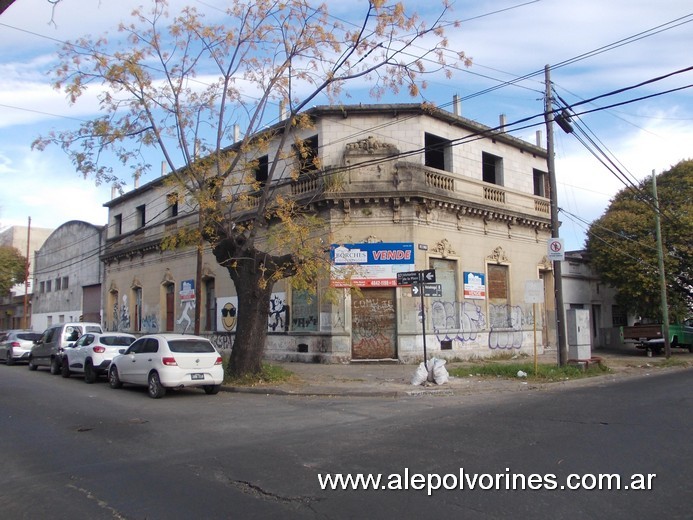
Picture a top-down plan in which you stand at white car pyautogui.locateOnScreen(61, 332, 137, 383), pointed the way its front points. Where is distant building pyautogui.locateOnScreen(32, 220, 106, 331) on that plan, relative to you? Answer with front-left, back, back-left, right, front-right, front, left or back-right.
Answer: front-right

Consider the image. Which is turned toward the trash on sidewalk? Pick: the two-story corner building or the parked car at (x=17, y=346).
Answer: the two-story corner building

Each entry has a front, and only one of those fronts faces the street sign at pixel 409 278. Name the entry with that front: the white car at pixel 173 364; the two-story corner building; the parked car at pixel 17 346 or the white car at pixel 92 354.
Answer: the two-story corner building

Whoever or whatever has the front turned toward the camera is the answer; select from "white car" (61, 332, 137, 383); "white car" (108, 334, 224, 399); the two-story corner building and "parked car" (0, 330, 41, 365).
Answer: the two-story corner building

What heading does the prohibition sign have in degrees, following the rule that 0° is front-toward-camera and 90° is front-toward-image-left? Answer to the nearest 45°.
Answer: approximately 0°

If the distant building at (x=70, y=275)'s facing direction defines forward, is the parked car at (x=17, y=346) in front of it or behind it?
in front

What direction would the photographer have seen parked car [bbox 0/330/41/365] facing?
facing away from the viewer and to the left of the viewer

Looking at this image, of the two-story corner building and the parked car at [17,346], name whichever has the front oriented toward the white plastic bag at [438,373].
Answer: the two-story corner building

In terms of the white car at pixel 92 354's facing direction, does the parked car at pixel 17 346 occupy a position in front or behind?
in front

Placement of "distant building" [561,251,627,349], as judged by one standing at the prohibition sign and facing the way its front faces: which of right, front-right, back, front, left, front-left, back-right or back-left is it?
back

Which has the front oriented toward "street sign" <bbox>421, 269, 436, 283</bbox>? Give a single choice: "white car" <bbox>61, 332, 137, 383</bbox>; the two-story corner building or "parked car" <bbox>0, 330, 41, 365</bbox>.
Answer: the two-story corner building

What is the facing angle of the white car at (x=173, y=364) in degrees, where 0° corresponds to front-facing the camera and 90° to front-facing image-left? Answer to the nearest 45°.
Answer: approximately 135°

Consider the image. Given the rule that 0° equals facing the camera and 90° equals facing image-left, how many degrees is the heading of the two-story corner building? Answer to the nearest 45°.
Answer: approximately 0°
